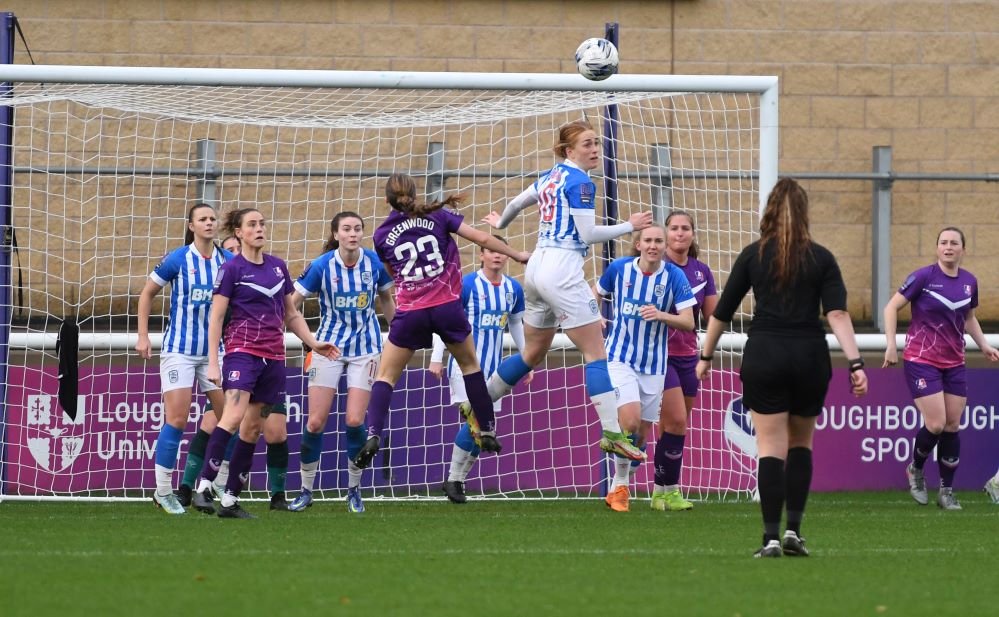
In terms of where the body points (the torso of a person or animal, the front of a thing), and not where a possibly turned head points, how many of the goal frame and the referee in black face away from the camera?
1

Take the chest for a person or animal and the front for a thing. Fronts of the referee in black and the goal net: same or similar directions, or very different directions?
very different directions

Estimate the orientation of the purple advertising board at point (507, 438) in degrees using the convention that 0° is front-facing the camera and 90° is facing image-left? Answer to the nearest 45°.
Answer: approximately 0°

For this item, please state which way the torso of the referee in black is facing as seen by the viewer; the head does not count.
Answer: away from the camera

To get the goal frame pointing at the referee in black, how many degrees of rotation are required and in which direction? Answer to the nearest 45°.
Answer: approximately 45° to its left

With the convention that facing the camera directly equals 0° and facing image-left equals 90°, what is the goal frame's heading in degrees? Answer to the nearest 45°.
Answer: approximately 0°

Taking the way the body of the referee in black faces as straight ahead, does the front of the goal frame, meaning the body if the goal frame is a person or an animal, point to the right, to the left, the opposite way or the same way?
the opposite way

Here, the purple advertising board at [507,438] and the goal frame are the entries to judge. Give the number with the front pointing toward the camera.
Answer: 2

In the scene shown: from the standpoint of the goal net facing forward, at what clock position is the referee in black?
The referee in black is roughly at 11 o'clock from the goal net.
